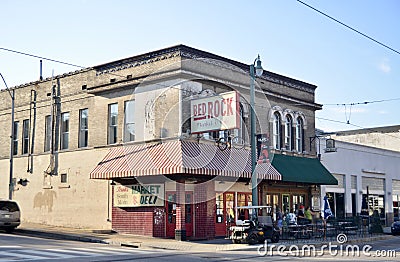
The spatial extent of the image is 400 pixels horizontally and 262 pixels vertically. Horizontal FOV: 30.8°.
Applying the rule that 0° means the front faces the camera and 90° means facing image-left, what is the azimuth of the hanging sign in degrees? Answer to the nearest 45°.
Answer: approximately 45°

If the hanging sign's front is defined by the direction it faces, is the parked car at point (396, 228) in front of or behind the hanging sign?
behind

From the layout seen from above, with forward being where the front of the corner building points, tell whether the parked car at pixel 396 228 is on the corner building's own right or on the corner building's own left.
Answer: on the corner building's own left

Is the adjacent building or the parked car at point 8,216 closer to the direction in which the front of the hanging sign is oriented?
the parked car

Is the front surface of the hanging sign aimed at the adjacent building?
no

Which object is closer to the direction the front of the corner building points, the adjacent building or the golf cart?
the golf cart

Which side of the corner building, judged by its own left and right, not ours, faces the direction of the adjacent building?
left

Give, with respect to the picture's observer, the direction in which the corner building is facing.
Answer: facing the viewer and to the right of the viewer
